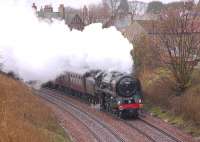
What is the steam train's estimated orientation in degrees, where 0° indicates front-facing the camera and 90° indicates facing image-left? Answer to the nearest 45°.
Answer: approximately 315°

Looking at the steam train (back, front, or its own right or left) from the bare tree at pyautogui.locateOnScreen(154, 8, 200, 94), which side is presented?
left

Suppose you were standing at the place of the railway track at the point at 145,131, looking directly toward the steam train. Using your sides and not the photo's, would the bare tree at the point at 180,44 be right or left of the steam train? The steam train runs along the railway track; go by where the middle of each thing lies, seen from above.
right

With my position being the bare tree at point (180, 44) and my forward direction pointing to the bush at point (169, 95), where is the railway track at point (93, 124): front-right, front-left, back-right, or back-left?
front-right
